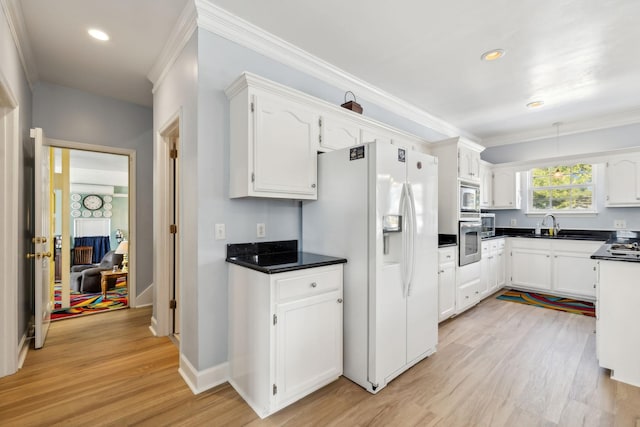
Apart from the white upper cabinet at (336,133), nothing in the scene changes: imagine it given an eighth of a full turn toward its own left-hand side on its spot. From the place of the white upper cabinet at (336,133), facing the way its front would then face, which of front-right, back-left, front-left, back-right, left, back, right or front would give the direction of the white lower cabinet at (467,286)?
front-left

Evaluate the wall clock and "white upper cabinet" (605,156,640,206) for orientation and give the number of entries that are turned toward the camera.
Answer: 2

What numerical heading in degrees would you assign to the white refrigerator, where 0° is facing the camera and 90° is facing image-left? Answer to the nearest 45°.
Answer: approximately 315°

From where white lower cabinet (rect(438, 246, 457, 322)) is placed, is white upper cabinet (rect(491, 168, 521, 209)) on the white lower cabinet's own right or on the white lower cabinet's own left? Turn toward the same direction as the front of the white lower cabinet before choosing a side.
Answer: on the white lower cabinet's own left

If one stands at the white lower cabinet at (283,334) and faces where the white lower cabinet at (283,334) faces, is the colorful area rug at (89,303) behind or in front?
behind

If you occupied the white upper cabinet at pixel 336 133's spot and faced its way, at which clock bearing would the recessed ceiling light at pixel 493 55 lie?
The recessed ceiling light is roughly at 10 o'clock from the white upper cabinet.

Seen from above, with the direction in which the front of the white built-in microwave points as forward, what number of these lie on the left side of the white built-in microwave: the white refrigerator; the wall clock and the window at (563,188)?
1

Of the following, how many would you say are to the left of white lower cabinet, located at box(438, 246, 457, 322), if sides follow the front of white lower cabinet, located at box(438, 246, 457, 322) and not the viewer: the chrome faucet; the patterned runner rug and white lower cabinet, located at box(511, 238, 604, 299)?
3

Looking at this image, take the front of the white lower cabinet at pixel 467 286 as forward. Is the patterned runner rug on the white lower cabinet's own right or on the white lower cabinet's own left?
on the white lower cabinet's own left

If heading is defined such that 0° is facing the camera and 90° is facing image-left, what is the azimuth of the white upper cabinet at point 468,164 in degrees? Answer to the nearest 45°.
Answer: approximately 315°

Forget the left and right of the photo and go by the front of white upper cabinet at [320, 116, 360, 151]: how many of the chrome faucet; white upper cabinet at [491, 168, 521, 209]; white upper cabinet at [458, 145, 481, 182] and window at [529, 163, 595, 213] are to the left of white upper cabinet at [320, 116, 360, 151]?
4

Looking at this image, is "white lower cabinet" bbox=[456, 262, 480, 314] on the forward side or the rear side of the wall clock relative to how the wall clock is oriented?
on the forward side

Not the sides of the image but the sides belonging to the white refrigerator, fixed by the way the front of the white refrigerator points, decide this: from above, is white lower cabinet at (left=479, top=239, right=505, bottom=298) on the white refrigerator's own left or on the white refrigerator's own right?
on the white refrigerator's own left
